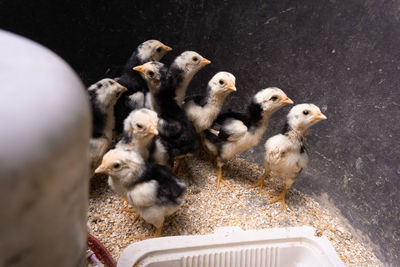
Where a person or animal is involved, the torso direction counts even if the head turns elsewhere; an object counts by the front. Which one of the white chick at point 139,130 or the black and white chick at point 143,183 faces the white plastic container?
the white chick

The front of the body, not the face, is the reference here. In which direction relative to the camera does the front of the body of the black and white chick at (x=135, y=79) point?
to the viewer's right

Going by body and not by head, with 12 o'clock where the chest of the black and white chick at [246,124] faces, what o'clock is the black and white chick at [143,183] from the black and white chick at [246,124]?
the black and white chick at [143,183] is roughly at 4 o'clock from the black and white chick at [246,124].

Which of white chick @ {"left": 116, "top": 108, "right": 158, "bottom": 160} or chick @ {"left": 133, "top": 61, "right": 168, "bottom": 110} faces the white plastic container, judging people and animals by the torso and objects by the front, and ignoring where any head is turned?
the white chick

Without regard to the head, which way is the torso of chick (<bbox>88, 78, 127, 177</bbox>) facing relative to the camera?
to the viewer's right

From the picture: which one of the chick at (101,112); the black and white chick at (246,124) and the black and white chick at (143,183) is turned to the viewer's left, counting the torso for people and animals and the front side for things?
the black and white chick at (143,183)

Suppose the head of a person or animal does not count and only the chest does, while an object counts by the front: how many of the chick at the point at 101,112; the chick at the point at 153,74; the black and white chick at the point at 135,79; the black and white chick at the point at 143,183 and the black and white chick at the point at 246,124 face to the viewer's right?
3

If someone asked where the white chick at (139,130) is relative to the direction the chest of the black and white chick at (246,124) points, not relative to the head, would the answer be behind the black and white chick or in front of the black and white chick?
behind

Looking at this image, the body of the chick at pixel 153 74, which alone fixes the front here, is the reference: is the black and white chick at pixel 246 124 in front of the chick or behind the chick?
behind

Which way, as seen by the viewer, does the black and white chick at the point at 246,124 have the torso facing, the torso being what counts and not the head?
to the viewer's right

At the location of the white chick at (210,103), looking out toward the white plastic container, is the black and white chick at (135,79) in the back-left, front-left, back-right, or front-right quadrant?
back-right

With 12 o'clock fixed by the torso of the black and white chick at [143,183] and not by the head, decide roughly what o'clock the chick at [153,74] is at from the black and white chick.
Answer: The chick is roughly at 3 o'clock from the black and white chick.

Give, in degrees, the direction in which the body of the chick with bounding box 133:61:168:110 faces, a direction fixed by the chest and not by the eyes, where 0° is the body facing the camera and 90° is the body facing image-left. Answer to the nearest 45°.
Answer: approximately 90°

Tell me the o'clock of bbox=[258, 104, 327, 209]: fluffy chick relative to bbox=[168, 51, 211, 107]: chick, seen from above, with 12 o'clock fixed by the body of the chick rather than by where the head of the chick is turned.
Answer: The fluffy chick is roughly at 1 o'clock from the chick.
